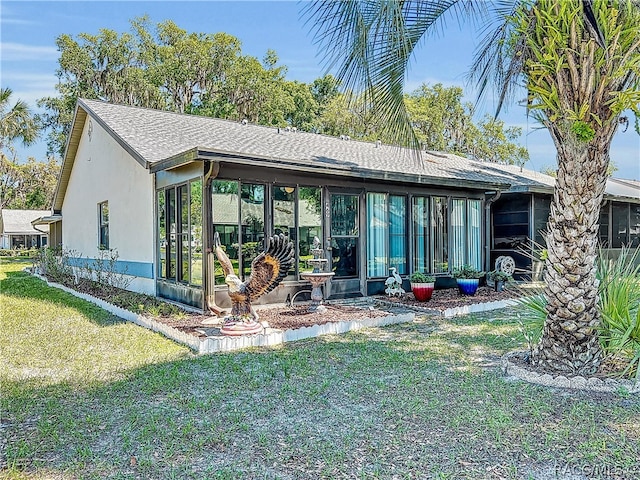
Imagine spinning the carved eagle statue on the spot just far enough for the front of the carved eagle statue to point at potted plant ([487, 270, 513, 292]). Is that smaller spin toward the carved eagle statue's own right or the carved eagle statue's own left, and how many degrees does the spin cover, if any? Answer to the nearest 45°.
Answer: approximately 180°

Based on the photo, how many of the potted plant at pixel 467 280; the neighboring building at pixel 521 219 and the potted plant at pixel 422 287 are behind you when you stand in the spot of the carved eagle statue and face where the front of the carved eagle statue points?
3

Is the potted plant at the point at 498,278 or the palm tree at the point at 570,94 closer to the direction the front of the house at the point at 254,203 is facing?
the palm tree

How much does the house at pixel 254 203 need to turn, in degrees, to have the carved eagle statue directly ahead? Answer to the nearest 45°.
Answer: approximately 45° to its right

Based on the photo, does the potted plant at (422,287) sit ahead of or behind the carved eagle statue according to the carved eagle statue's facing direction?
behind

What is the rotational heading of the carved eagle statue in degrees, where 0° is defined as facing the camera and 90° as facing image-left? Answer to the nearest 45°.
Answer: approximately 45°

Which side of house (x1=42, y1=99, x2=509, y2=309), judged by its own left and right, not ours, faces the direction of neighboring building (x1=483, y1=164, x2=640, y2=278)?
left

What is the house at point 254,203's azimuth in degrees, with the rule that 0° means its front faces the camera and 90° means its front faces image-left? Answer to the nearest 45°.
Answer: approximately 315°

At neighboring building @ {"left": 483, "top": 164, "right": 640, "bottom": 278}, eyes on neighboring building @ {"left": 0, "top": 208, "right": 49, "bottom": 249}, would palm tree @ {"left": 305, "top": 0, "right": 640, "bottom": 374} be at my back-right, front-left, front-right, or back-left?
back-left

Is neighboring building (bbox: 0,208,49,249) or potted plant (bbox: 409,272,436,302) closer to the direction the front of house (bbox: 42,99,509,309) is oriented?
the potted plant

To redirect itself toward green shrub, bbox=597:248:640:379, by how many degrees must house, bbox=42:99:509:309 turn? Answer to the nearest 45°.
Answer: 0° — it already faces it

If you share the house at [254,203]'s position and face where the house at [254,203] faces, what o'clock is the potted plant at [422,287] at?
The potted plant is roughly at 11 o'clock from the house.
